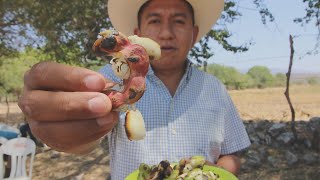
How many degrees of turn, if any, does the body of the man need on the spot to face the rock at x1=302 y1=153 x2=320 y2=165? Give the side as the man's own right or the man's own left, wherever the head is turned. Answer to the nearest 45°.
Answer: approximately 135° to the man's own left

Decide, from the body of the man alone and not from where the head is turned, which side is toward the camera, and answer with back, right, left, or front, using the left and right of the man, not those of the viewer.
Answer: front

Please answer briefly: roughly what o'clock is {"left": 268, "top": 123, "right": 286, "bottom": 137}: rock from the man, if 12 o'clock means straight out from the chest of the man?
The rock is roughly at 7 o'clock from the man.

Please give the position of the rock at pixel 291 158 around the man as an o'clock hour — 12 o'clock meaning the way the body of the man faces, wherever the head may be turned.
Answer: The rock is roughly at 7 o'clock from the man.

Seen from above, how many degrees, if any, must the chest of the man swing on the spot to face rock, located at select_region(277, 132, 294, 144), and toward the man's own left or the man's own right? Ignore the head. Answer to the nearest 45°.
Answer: approximately 135° to the man's own left

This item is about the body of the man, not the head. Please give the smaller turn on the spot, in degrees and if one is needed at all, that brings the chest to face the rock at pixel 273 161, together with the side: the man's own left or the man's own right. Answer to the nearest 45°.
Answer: approximately 135° to the man's own left

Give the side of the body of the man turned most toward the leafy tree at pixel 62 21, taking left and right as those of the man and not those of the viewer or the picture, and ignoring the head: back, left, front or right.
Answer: back
